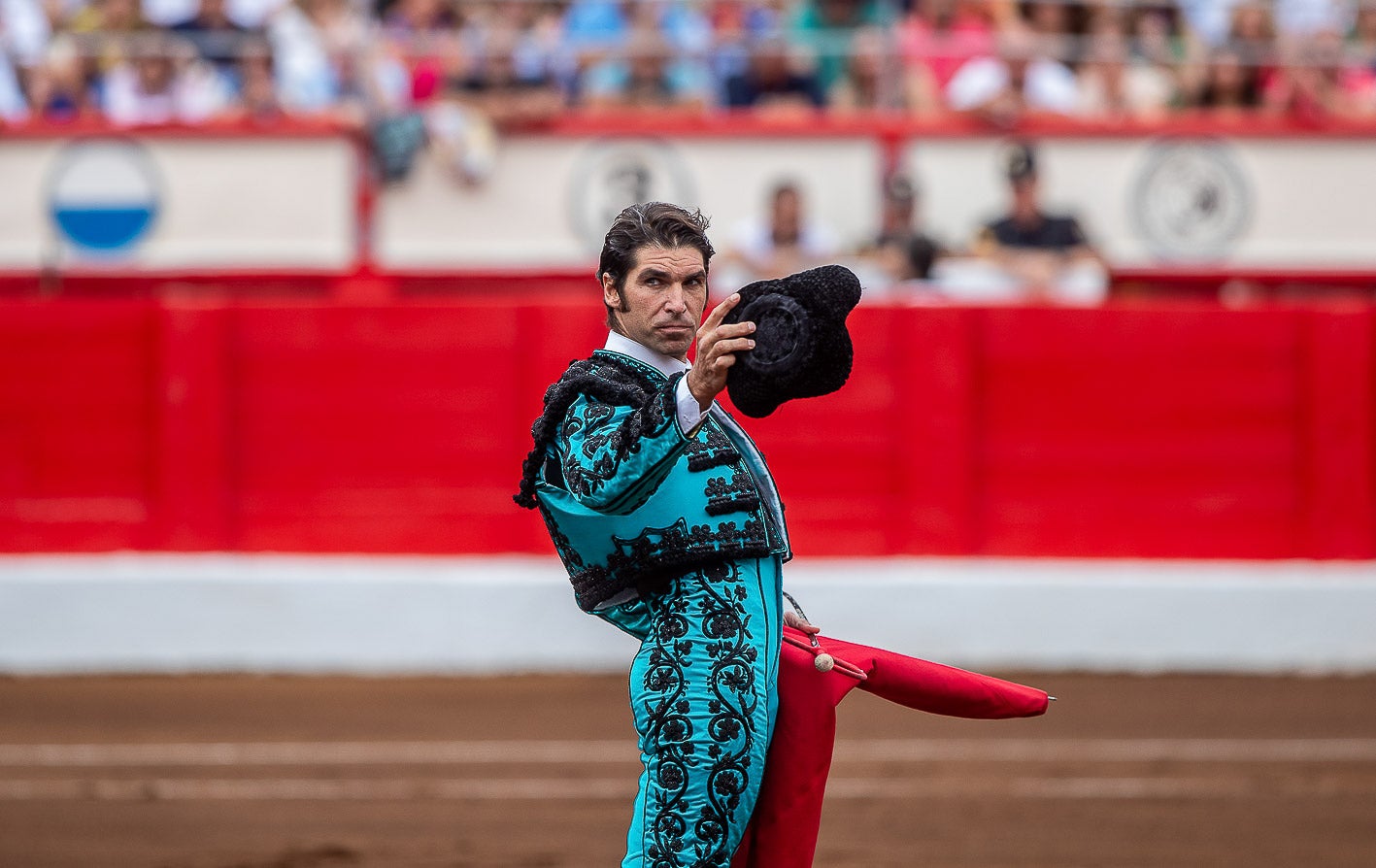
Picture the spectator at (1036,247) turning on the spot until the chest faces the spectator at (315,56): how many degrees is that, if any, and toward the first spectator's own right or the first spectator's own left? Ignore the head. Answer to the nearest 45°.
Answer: approximately 90° to the first spectator's own right

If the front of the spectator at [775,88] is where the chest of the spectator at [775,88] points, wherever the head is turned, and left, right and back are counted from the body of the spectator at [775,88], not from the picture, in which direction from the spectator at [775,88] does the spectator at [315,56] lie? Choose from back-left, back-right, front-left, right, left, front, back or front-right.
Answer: right

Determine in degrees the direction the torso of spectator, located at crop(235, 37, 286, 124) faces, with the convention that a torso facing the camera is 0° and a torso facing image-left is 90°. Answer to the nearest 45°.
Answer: approximately 0°

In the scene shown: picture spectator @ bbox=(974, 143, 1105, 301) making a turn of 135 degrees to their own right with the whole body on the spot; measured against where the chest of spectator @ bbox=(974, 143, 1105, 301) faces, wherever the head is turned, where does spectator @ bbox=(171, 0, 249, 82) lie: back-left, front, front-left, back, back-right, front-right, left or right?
front-left

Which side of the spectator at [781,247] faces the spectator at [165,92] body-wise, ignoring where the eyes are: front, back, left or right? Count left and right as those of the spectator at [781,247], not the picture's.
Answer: right

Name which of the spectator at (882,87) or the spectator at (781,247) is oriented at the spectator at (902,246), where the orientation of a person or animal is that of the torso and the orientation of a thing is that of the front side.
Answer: the spectator at (882,87)

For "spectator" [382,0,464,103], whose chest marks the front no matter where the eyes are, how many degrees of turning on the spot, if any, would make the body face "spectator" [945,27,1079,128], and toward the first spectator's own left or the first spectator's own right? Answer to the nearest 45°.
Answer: approximately 90° to the first spectator's own left

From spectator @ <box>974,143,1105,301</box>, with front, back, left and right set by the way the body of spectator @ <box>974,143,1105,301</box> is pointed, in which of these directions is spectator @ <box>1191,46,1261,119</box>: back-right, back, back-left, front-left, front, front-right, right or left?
back-left

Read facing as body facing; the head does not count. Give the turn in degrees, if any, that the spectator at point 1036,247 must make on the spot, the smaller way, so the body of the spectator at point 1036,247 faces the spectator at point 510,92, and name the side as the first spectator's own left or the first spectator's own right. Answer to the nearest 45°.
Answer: approximately 90° to the first spectator's own right

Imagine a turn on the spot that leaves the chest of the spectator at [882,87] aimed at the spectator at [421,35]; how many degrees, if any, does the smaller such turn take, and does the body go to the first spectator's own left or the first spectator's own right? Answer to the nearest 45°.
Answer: approximately 90° to the first spectator's own right

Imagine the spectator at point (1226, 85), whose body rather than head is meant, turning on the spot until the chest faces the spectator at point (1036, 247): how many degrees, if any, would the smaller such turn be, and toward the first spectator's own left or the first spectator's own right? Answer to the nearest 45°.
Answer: approximately 45° to the first spectator's own right
